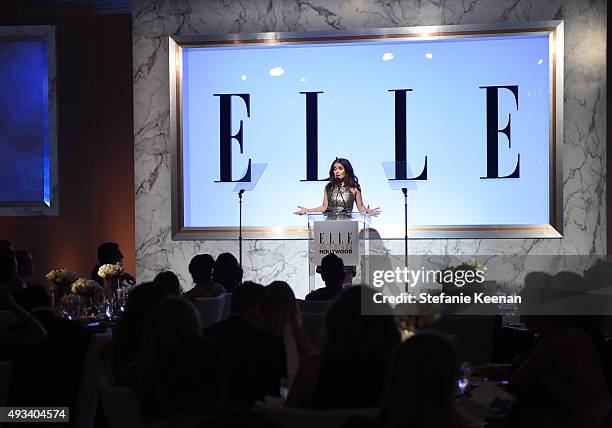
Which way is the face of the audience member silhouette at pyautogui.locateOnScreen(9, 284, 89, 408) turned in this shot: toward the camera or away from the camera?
away from the camera

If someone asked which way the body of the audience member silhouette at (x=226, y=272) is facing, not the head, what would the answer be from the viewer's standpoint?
away from the camera

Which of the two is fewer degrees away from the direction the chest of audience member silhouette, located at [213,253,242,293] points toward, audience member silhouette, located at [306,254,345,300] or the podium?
the podium

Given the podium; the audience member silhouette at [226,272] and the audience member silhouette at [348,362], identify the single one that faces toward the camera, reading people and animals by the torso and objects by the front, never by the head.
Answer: the podium

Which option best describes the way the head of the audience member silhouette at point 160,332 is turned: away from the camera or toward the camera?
away from the camera

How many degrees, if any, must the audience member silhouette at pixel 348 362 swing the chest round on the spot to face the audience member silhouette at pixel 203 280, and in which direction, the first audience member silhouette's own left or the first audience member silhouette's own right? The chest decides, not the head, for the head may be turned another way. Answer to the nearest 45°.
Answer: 0° — they already face them

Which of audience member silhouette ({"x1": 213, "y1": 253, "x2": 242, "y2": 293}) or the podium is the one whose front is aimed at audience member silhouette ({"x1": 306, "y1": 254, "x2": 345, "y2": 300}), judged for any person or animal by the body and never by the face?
the podium

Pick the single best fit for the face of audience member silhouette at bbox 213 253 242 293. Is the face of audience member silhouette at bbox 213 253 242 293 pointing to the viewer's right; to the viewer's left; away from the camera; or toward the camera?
away from the camera

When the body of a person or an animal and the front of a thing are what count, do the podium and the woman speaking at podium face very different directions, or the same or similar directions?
same or similar directions

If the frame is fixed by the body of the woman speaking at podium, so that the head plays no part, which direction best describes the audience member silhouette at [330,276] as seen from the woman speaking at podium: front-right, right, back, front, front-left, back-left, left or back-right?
front

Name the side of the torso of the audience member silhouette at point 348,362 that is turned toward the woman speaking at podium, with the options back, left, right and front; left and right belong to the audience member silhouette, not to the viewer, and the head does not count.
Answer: front

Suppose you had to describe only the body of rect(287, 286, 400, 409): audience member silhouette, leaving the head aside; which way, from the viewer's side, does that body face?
away from the camera

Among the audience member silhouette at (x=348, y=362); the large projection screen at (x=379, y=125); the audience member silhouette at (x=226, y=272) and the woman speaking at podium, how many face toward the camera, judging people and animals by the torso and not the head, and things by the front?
2

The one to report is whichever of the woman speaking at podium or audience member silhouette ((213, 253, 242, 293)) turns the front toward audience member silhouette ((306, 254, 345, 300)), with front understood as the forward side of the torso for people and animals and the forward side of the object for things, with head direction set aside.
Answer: the woman speaking at podium

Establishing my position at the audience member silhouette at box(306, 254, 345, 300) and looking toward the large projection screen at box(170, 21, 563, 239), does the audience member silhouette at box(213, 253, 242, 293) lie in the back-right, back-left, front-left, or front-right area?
front-left

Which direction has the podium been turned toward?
toward the camera

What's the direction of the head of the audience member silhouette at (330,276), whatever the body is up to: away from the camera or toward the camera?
away from the camera

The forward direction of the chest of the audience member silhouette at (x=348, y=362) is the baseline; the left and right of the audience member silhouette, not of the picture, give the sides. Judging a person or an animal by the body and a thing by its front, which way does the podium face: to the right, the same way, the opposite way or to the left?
the opposite way

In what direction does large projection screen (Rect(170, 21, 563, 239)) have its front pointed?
toward the camera

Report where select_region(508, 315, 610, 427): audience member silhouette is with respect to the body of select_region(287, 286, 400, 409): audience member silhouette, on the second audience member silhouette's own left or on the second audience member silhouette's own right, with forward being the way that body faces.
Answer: on the second audience member silhouette's own right

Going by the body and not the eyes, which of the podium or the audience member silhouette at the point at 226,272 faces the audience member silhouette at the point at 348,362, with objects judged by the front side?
the podium

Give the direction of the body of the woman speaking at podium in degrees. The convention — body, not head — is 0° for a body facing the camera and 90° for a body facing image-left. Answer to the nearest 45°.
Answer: approximately 0°

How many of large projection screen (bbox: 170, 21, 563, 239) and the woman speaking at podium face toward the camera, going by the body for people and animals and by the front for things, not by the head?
2

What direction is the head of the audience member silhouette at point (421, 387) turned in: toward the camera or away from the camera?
away from the camera
